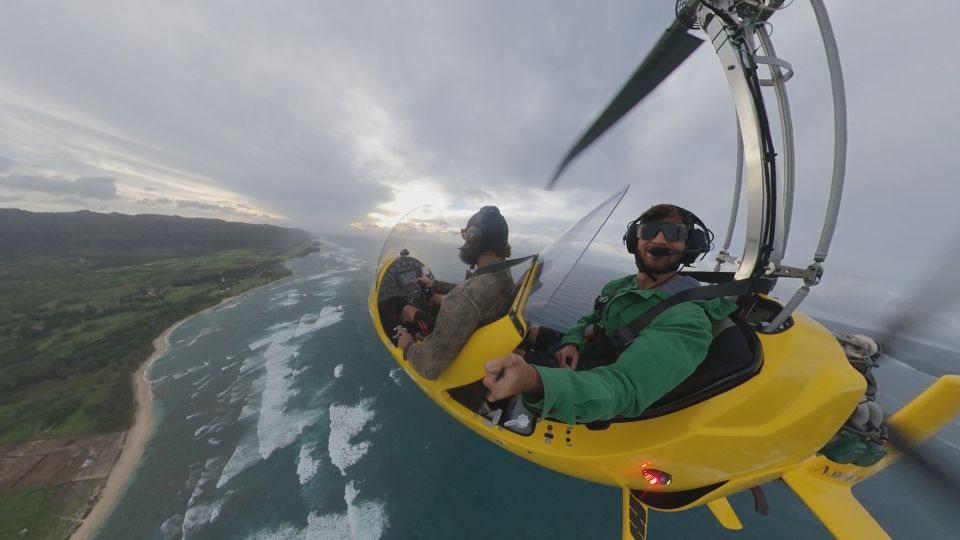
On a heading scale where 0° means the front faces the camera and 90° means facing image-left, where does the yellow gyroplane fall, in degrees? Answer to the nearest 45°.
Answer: approximately 135°

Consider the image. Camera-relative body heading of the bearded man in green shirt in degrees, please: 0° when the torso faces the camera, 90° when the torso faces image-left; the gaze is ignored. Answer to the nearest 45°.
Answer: approximately 45°
